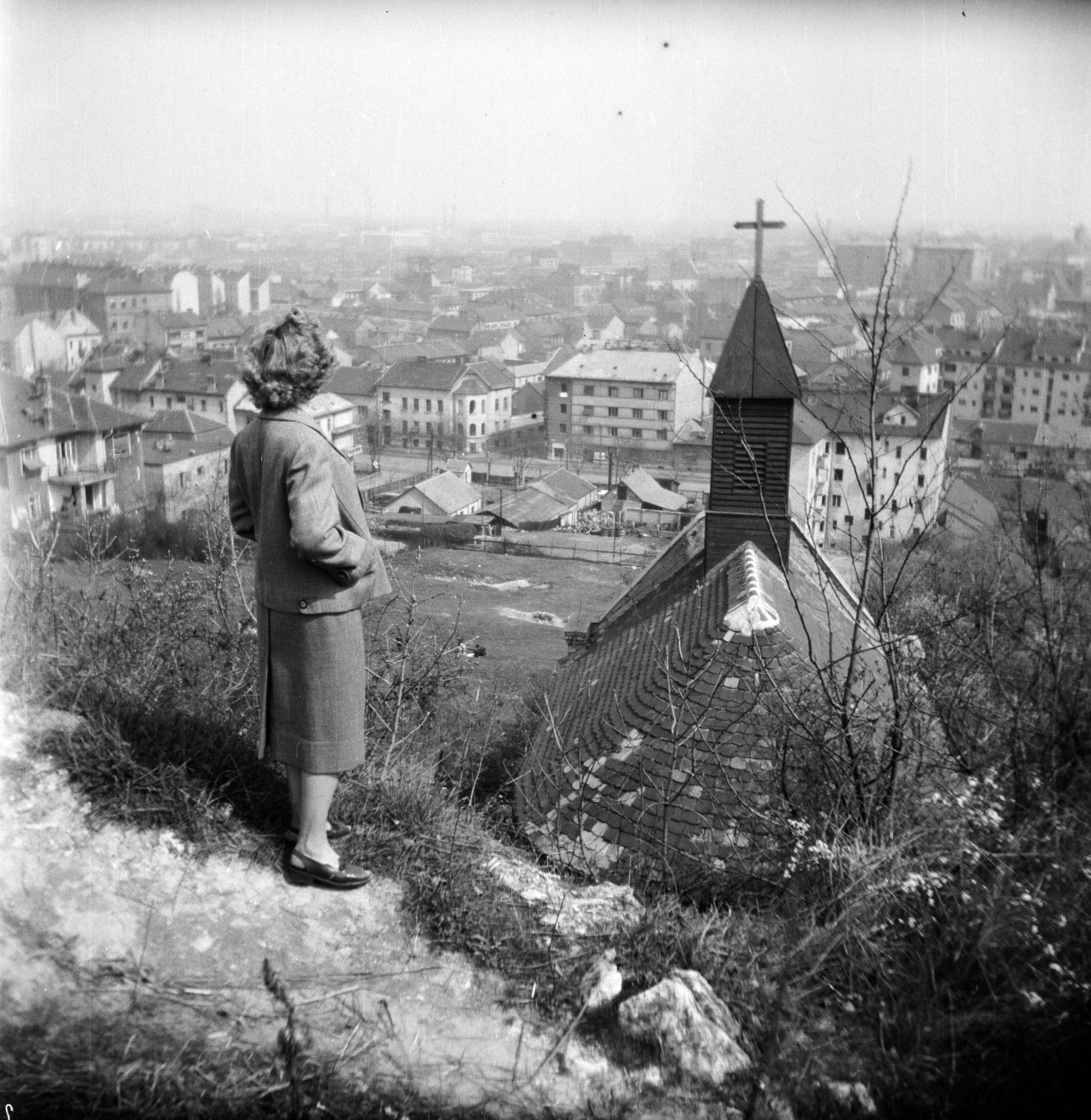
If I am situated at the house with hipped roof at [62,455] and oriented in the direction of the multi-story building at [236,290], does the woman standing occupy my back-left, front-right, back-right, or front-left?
back-right

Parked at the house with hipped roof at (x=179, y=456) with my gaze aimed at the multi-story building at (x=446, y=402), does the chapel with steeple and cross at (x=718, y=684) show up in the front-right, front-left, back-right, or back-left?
back-right

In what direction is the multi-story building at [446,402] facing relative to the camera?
toward the camera

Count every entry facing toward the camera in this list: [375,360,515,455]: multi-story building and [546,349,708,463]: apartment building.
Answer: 2

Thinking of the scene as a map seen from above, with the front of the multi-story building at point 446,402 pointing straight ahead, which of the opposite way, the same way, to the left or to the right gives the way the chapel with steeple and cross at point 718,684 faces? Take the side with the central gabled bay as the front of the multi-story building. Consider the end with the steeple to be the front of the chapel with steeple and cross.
the opposite way

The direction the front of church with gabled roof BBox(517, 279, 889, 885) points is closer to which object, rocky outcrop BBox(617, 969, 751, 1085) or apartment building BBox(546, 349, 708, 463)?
the apartment building

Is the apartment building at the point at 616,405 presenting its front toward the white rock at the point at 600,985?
yes

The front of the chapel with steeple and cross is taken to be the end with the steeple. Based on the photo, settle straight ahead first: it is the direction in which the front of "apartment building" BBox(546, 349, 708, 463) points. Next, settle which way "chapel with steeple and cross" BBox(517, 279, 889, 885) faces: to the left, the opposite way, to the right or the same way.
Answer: the opposite way

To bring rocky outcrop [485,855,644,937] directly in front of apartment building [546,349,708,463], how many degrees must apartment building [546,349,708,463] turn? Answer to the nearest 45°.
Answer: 0° — it already faces it

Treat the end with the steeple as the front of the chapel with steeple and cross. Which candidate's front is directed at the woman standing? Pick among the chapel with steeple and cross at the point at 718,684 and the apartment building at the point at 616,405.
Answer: the apartment building

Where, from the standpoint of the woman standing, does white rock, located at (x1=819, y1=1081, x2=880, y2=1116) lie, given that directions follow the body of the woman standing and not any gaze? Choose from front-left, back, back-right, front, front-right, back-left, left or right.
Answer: right

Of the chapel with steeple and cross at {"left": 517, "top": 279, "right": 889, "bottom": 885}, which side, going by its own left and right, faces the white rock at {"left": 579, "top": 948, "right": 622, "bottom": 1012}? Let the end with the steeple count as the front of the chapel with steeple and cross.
back

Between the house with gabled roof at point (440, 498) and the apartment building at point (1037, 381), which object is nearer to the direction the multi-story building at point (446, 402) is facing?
the house with gabled roof

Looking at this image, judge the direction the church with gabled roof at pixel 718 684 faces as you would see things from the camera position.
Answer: facing away from the viewer

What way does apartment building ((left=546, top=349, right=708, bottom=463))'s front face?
toward the camera

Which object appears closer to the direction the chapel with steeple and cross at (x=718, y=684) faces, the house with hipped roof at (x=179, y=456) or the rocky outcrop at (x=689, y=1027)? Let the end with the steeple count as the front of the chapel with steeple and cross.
the house with hipped roof

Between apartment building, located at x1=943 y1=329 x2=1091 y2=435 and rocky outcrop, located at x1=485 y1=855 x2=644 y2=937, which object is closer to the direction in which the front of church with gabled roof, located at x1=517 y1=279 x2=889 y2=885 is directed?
the apartment building

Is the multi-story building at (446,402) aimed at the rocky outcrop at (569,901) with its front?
yes

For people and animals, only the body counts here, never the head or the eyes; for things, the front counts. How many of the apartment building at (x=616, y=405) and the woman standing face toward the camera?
1

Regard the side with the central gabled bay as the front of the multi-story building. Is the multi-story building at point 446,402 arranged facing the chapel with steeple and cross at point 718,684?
yes
